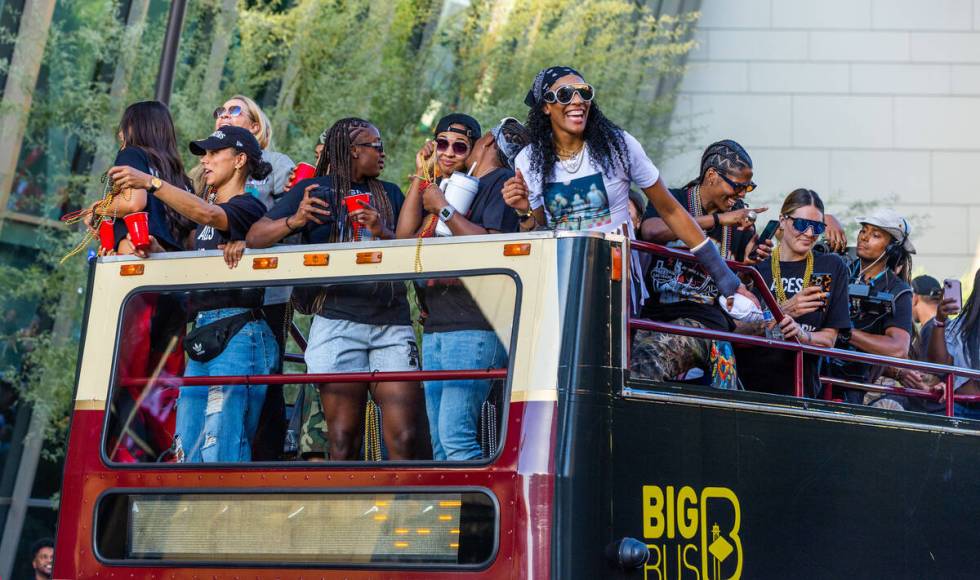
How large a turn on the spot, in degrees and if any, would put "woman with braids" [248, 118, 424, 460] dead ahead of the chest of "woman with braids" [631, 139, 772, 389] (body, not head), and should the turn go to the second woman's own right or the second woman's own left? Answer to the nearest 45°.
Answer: approximately 90° to the second woman's own right

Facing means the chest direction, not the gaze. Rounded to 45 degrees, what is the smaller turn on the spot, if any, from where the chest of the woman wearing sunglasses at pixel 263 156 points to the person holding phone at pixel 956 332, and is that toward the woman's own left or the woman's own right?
approximately 135° to the woman's own left

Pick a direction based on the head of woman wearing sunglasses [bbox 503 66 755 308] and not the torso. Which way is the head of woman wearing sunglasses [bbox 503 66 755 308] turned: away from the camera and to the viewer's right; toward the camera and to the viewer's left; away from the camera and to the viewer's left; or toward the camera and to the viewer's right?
toward the camera and to the viewer's right

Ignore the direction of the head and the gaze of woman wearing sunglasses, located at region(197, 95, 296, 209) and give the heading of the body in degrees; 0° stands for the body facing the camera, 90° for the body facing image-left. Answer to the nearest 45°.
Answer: approximately 45°

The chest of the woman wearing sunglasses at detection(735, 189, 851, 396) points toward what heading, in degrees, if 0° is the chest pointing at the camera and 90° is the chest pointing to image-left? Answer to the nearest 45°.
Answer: approximately 0°

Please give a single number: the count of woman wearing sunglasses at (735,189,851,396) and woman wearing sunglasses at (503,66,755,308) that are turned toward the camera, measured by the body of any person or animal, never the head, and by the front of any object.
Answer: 2
